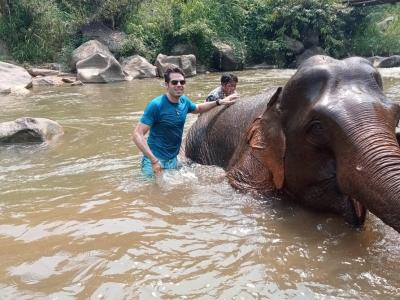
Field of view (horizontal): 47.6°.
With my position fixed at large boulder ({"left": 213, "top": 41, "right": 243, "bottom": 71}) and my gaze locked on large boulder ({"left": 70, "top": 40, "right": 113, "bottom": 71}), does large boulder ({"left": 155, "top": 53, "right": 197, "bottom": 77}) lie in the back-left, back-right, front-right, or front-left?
front-left

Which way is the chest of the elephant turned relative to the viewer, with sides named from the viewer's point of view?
facing the viewer and to the right of the viewer

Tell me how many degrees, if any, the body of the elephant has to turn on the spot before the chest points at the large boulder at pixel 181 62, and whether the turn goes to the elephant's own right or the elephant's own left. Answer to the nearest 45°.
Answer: approximately 135° to the elephant's own left

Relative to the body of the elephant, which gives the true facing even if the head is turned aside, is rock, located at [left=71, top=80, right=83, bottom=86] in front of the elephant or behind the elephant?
behind

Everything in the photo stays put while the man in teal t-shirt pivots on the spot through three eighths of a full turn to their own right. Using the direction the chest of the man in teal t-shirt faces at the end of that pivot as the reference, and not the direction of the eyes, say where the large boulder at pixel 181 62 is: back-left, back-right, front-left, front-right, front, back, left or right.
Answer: right

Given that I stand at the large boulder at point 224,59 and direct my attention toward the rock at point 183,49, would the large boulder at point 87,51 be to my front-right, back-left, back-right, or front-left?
front-left

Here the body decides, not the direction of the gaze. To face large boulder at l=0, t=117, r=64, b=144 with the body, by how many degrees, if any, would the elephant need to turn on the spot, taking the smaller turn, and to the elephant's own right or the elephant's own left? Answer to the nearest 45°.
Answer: approximately 180°

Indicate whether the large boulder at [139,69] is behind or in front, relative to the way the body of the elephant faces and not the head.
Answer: behind

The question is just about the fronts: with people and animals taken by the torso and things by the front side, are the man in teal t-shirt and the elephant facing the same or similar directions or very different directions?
same or similar directions

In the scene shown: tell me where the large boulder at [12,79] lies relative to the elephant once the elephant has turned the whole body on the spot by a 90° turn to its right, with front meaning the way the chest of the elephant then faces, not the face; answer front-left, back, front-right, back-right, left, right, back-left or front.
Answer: right

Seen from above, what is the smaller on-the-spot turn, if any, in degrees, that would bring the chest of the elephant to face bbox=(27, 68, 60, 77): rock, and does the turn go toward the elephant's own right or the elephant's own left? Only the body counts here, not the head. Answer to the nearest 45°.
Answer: approximately 180°

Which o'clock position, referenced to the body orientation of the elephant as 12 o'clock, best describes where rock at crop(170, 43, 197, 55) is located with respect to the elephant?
The rock is roughly at 7 o'clock from the elephant.

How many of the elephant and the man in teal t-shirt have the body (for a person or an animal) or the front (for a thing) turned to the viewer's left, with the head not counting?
0

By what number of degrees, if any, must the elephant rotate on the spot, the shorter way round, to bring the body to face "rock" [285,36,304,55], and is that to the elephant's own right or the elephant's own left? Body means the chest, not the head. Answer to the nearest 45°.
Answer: approximately 135° to the elephant's own left

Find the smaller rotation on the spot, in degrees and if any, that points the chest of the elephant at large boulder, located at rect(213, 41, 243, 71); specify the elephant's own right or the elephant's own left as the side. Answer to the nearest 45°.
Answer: approximately 135° to the elephant's own left
